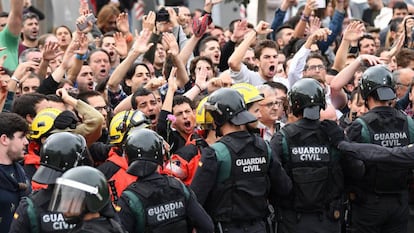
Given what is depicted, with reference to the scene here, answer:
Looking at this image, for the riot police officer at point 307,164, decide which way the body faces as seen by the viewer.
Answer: away from the camera

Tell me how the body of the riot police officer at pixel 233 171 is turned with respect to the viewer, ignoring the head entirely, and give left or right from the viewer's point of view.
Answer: facing away from the viewer and to the left of the viewer

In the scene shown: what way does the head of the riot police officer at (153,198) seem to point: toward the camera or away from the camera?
away from the camera

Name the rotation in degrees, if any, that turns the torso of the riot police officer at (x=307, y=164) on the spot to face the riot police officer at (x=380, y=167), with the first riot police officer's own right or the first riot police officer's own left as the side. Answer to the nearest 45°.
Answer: approximately 45° to the first riot police officer's own right

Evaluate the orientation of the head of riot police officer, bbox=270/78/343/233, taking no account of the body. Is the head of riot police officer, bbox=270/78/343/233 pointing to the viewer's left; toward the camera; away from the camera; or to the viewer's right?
away from the camera
